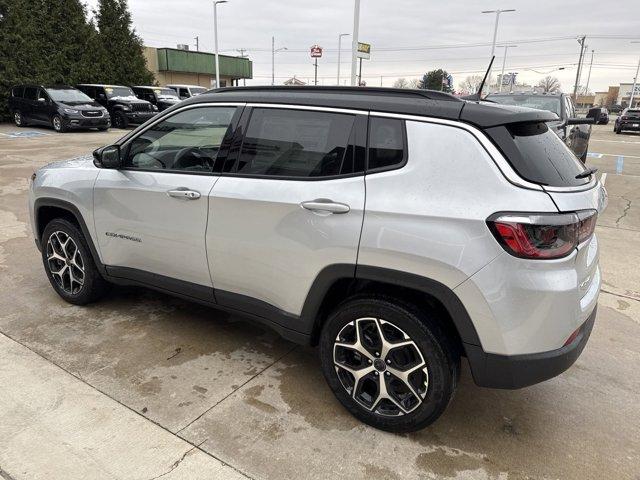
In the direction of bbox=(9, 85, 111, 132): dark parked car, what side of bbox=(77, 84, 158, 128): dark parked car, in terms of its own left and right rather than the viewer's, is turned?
right

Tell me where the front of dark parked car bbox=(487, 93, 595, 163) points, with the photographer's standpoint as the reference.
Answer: facing the viewer and to the left of the viewer

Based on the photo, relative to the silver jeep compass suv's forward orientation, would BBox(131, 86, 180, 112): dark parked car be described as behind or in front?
in front

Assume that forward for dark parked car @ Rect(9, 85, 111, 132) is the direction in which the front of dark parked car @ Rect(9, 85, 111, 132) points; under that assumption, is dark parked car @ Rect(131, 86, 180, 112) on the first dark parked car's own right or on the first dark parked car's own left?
on the first dark parked car's own left

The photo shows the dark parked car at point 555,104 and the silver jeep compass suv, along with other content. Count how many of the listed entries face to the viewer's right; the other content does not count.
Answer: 0

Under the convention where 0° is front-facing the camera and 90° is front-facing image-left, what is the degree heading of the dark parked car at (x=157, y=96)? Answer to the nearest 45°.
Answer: approximately 315°

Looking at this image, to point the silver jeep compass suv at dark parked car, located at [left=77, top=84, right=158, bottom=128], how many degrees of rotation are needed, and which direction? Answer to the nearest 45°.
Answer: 0° — it already faces it

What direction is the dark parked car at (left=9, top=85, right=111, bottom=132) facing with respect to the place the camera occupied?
facing the viewer and to the right of the viewer

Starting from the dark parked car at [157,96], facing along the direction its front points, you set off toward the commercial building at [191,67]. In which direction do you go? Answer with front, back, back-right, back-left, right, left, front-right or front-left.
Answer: back-left

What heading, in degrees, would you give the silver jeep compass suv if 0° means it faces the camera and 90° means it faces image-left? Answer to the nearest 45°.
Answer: approximately 135°

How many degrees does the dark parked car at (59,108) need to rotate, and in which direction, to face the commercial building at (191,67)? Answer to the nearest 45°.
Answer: approximately 90° to its left

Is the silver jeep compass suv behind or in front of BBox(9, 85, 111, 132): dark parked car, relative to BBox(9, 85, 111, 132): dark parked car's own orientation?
in front

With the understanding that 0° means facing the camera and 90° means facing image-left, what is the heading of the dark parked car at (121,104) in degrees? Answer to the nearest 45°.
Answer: approximately 315°

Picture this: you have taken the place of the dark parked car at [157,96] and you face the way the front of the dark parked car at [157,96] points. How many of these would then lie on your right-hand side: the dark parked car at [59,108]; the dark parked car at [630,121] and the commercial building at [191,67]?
1

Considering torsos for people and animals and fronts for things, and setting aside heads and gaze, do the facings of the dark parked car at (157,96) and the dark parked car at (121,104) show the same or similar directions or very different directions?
same or similar directions
